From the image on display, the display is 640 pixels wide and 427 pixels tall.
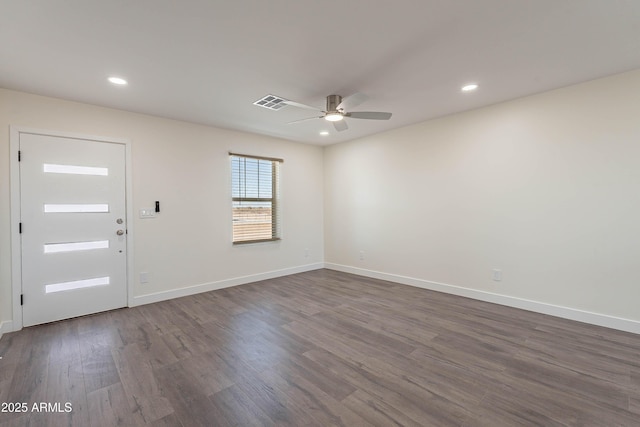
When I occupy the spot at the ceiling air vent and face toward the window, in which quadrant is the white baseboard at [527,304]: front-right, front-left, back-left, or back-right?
back-right

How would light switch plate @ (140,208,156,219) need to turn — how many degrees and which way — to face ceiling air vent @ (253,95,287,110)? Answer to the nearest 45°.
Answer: approximately 45° to its left

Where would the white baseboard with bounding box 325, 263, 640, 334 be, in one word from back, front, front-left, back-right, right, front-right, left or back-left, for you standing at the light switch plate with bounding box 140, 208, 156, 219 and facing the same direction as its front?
front-left

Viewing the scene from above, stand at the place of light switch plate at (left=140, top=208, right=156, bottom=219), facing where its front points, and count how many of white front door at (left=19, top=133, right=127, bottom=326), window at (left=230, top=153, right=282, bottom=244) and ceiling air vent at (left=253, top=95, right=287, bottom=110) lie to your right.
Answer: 1

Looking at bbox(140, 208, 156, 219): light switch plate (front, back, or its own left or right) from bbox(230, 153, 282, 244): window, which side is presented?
left

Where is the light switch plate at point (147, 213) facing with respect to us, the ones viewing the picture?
facing the viewer

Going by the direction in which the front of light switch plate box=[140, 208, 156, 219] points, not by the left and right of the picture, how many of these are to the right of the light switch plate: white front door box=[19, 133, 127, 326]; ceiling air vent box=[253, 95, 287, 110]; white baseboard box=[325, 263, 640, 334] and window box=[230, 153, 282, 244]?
1

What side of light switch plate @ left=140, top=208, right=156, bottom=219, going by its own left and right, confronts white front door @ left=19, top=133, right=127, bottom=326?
right

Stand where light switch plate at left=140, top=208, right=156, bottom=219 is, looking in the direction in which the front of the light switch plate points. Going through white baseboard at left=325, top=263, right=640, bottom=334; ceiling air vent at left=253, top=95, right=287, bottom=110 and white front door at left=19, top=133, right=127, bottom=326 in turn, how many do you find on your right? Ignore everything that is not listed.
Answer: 1
